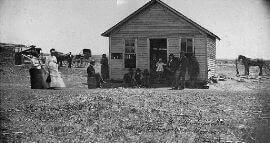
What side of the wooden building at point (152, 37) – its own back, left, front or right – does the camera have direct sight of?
front

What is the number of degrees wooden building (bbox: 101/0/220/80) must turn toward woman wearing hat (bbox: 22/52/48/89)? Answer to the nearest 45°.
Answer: approximately 45° to its right

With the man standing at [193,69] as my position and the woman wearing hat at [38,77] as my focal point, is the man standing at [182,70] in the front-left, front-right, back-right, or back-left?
front-left

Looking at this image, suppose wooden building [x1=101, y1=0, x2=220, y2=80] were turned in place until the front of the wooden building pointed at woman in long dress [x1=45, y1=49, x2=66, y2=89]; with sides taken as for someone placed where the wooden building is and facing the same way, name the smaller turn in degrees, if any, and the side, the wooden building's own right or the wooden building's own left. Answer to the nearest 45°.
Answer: approximately 45° to the wooden building's own right

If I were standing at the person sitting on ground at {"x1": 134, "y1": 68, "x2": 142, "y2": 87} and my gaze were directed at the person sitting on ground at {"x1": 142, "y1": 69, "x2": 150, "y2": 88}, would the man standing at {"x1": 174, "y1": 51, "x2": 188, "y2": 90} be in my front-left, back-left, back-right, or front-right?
front-right
